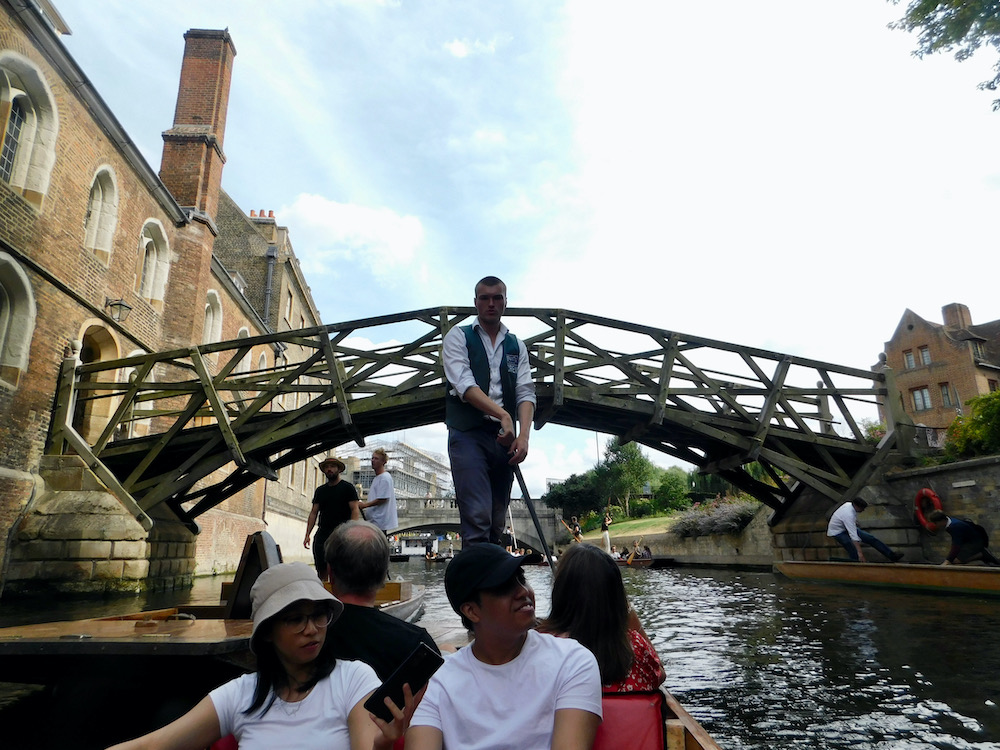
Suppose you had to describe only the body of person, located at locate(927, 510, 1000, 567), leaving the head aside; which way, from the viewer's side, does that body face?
to the viewer's left

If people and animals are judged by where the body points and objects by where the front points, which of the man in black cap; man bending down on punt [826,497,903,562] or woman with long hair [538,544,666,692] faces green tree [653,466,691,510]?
the woman with long hair

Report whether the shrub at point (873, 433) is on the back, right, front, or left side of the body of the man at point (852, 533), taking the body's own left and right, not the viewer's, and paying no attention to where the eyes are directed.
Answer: left

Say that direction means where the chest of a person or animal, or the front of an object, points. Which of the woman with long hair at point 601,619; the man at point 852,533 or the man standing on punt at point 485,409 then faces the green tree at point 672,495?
the woman with long hair

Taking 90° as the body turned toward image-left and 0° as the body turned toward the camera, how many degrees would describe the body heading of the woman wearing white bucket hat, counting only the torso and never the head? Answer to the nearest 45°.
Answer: approximately 0°

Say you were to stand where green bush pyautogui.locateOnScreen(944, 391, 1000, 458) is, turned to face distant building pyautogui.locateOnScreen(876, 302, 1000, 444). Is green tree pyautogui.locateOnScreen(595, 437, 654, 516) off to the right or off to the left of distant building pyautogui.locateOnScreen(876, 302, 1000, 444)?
left

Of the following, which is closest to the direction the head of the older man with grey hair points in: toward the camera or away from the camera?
away from the camera

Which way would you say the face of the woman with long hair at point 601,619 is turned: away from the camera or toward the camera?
away from the camera

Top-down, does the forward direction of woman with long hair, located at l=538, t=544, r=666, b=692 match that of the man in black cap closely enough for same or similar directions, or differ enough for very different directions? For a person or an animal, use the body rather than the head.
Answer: very different directions

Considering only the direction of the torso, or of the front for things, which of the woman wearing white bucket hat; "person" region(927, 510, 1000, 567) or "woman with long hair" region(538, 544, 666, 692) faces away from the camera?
the woman with long hair

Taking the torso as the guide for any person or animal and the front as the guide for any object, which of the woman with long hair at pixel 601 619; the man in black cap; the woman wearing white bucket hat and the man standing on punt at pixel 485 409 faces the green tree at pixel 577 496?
the woman with long hair

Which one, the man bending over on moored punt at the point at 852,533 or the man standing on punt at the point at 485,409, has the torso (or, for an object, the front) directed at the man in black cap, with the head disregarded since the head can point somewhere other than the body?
the man standing on punt at the point at 485,409

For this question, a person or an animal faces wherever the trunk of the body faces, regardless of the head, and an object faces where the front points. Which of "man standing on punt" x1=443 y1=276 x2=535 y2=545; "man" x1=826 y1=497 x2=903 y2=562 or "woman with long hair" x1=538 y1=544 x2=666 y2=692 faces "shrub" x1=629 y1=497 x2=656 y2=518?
the woman with long hair

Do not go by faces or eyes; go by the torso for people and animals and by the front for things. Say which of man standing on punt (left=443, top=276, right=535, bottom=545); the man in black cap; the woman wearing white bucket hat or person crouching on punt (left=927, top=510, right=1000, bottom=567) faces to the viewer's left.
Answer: the person crouching on punt

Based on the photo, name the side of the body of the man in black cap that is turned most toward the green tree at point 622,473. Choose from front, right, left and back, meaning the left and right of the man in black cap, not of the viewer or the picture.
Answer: back
